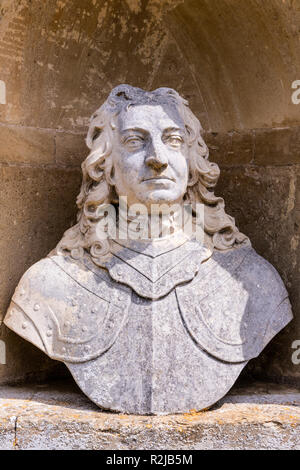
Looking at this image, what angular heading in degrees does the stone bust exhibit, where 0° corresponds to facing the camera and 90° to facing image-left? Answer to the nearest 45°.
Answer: approximately 0°
